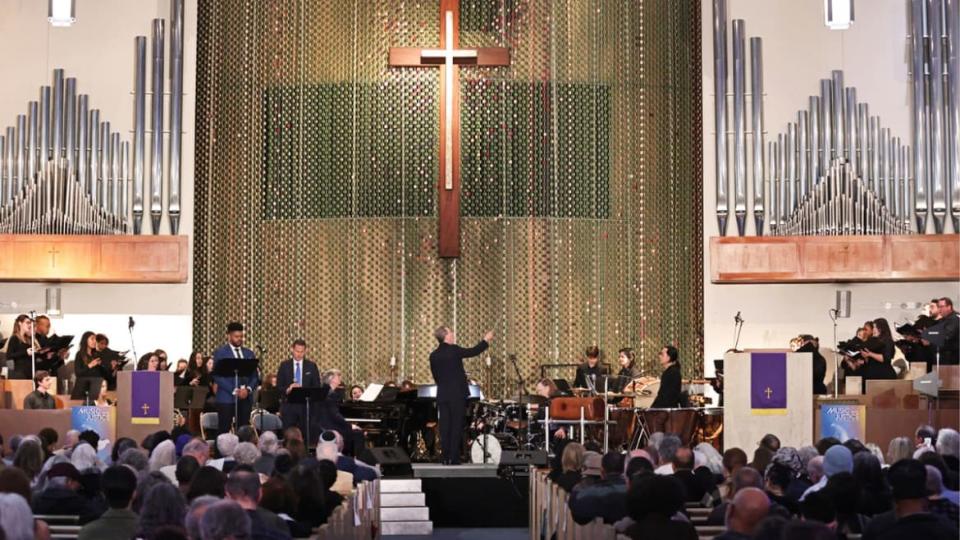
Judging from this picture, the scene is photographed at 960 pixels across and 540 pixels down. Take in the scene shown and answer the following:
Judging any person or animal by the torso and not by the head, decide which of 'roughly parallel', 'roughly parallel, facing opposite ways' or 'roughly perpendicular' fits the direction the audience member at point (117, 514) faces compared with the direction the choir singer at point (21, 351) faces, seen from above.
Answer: roughly perpendicular

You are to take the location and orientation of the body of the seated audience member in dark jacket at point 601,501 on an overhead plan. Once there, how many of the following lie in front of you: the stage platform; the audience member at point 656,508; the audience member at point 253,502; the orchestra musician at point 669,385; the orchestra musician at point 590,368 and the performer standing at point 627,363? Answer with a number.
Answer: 4

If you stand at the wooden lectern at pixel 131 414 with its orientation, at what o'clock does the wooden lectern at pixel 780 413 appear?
the wooden lectern at pixel 780 413 is roughly at 10 o'clock from the wooden lectern at pixel 131 414.

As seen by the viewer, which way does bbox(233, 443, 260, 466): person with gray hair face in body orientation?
away from the camera

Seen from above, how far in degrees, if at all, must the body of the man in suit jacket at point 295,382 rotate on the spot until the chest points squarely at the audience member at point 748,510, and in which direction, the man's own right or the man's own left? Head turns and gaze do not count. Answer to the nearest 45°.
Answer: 0° — they already face them

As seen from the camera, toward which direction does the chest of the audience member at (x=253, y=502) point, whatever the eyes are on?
away from the camera

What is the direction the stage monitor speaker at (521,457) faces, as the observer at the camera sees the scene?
facing away from the viewer

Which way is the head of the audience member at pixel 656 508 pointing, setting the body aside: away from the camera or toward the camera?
away from the camera

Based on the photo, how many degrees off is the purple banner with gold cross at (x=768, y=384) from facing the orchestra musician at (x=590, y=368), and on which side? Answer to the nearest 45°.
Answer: approximately 135° to its right

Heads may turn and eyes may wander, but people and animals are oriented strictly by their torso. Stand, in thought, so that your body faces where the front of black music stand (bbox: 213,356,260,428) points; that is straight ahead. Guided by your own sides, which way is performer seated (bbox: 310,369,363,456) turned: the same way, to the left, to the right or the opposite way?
to the right

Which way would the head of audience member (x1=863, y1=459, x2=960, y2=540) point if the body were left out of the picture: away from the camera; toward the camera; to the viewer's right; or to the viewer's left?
away from the camera
